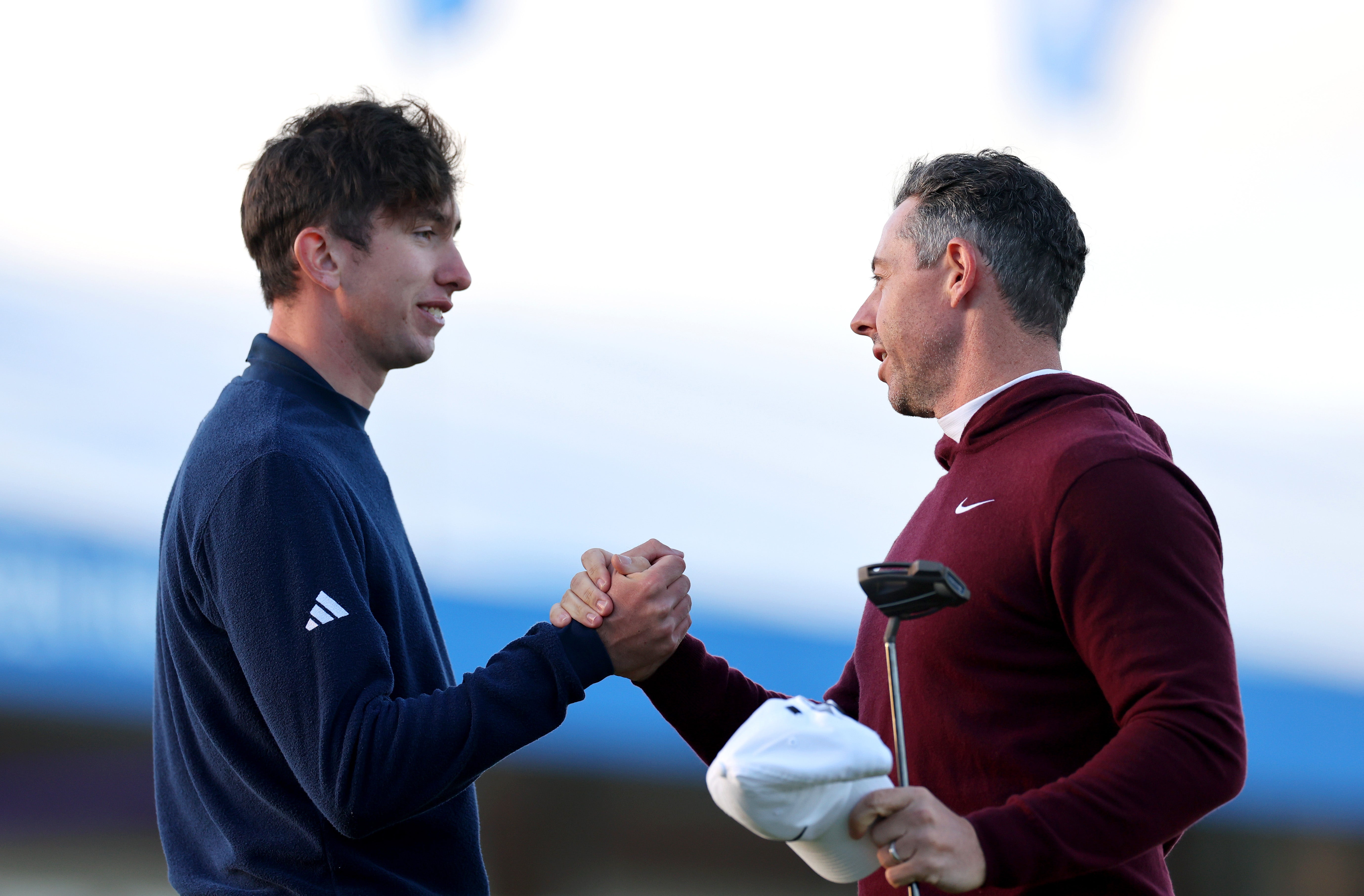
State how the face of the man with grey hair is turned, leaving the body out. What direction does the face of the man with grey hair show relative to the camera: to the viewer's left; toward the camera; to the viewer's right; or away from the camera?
to the viewer's left

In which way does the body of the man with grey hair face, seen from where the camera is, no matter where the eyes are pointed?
to the viewer's left
